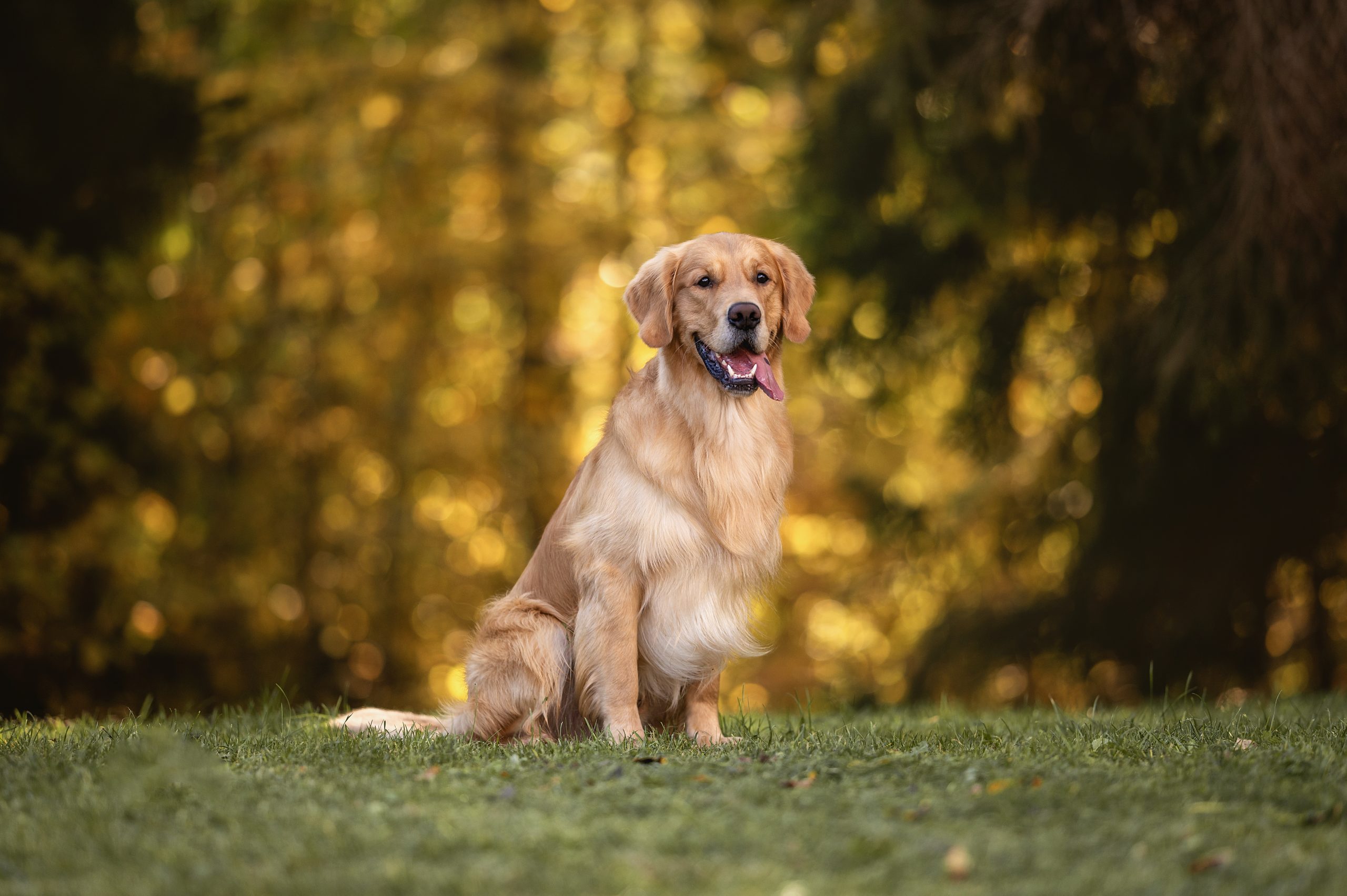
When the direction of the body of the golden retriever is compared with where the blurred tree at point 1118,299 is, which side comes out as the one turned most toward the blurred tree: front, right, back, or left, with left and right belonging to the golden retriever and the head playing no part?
left

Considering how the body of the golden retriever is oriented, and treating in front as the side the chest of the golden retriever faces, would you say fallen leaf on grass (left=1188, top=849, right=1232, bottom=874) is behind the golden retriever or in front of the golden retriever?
in front

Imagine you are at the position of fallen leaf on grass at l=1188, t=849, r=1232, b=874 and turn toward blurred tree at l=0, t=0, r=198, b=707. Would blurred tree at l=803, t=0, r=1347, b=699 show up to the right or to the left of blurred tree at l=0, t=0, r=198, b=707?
right

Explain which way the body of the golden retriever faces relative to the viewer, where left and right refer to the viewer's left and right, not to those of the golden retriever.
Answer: facing the viewer and to the right of the viewer

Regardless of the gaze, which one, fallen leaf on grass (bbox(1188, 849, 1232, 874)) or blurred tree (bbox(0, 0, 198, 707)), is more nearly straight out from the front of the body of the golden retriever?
the fallen leaf on grass

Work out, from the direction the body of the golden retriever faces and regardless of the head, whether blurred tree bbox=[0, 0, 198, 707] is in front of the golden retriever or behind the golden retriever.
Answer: behind

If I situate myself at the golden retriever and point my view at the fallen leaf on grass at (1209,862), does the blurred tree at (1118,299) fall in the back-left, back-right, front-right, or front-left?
back-left
